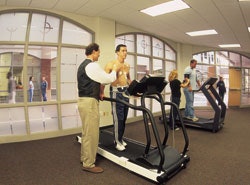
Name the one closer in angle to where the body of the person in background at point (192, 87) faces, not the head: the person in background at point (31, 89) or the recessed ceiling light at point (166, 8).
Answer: the recessed ceiling light

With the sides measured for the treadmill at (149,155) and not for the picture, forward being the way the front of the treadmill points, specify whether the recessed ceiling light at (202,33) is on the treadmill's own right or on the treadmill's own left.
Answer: on the treadmill's own left

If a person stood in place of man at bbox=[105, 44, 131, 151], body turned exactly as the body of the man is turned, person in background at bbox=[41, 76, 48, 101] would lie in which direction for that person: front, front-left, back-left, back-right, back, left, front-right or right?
back

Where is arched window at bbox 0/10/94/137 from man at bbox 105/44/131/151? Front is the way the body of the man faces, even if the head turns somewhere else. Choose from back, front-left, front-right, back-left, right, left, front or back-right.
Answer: back

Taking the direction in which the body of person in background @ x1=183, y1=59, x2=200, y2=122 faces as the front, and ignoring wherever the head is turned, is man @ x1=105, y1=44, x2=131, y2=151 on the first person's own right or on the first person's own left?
on the first person's own right

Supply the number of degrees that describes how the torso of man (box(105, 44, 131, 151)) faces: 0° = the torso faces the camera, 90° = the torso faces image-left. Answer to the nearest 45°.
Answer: approximately 315°

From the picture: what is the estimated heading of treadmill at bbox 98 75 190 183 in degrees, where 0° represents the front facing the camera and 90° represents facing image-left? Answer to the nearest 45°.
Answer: approximately 315°

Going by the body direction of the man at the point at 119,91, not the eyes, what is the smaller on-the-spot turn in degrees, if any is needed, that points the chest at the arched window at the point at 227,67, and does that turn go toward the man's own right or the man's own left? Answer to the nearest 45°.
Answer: approximately 90° to the man's own left

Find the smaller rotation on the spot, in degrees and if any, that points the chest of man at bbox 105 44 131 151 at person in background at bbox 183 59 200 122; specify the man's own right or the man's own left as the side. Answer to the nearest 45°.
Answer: approximately 90° to the man's own left

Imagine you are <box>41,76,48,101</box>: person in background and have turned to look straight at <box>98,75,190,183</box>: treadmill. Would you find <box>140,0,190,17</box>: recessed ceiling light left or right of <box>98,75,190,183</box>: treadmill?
left
